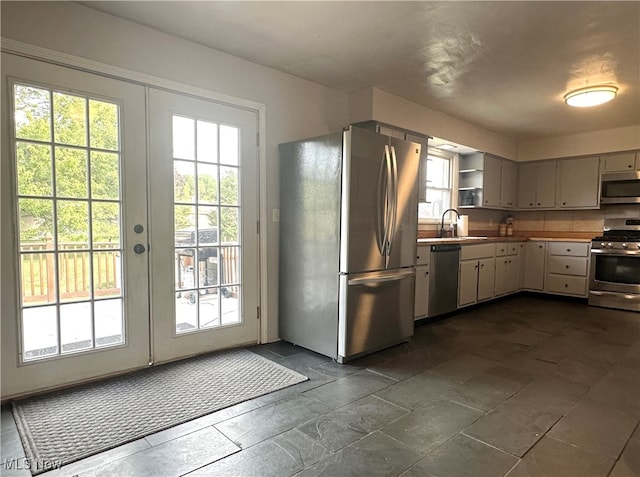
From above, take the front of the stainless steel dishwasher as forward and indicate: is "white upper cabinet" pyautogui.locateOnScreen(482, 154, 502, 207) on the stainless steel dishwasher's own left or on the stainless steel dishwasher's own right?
on the stainless steel dishwasher's own left

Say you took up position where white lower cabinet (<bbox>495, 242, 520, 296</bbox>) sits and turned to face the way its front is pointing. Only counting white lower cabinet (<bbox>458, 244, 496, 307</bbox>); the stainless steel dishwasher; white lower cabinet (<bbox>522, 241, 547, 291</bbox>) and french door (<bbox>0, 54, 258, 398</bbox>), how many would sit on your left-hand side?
1

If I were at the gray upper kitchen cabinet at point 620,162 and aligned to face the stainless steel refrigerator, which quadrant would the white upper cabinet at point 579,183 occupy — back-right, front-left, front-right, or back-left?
front-right

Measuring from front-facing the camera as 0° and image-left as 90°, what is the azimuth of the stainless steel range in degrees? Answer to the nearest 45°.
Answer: approximately 0°

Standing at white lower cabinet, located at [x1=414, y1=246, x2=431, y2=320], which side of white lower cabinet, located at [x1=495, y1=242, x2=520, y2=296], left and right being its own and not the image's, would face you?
right

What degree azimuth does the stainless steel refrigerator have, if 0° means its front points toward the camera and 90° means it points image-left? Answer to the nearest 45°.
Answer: approximately 315°

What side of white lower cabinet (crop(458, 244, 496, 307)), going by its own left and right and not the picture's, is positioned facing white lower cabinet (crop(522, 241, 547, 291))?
left

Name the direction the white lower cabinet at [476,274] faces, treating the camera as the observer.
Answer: facing the viewer and to the right of the viewer

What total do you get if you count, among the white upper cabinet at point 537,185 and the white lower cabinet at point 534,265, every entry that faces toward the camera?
2

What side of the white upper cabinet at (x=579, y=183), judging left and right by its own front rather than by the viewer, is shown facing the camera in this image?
front

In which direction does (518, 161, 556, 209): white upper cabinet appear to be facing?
toward the camera

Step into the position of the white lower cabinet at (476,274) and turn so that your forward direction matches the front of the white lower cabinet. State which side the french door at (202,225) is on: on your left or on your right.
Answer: on your right
